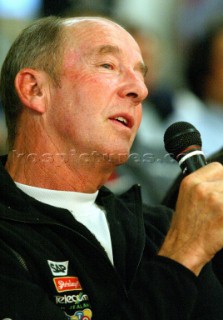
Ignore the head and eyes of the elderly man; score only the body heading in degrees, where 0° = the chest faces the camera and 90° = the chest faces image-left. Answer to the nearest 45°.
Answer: approximately 315°

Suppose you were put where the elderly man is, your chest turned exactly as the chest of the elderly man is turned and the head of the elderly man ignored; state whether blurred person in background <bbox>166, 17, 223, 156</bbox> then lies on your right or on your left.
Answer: on your left
